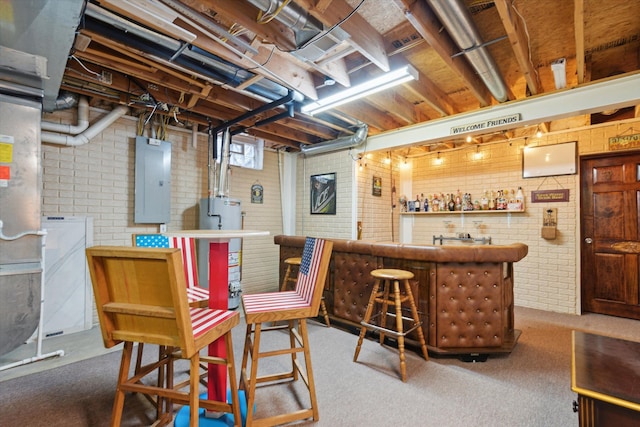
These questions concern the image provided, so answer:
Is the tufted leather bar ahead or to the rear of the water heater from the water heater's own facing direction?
ahead

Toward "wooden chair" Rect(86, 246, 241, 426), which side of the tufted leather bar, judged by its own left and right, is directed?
front

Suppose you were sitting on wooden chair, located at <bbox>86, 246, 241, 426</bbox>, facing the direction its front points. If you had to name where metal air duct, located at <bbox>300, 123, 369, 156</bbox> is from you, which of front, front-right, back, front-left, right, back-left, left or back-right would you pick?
front

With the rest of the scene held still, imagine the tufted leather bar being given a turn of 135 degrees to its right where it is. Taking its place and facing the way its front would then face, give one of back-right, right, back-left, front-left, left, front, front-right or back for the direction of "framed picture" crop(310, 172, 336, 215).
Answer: front-left

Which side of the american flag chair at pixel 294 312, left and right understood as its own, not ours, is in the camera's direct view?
left

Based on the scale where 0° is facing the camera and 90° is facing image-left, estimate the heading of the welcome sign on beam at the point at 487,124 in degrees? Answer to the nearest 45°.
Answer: approximately 45°

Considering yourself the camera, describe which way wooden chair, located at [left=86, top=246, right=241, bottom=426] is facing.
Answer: facing away from the viewer and to the right of the viewer

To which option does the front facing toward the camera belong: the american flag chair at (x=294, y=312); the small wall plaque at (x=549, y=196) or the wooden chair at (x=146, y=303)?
the small wall plaque

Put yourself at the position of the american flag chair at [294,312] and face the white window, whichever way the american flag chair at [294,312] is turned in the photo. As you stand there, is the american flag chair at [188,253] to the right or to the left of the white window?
left

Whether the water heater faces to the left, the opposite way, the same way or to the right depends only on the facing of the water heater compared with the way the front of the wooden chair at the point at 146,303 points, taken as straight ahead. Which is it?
to the right

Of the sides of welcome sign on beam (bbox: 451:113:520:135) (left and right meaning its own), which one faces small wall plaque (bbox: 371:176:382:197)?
right

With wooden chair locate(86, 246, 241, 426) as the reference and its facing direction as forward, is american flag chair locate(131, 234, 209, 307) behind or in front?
in front

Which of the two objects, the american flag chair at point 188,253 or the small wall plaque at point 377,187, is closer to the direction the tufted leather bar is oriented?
the american flag chair
